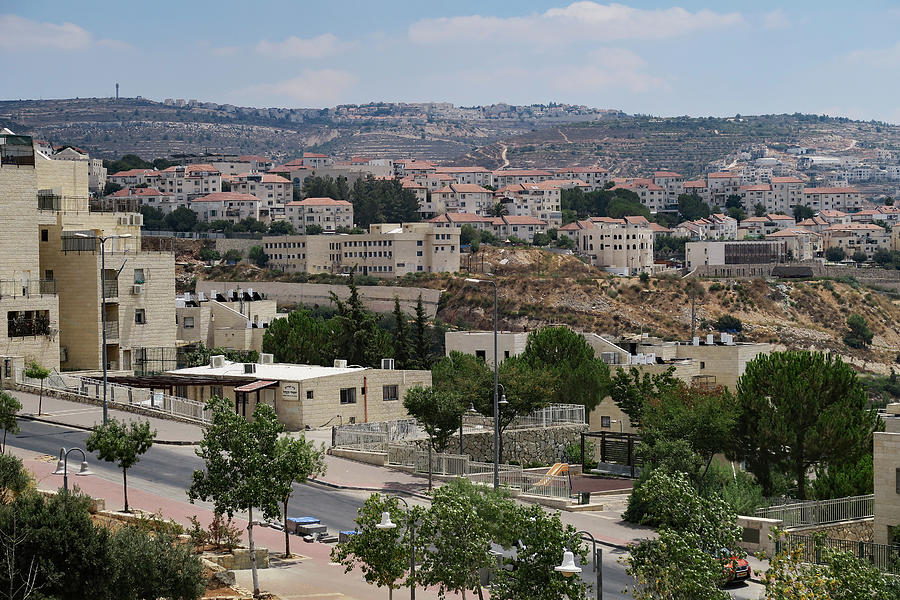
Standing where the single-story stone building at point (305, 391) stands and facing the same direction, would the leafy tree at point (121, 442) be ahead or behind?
ahead

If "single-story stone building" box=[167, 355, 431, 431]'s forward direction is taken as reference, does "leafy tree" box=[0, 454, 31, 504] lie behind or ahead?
ahead

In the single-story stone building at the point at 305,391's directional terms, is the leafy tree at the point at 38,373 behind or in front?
in front

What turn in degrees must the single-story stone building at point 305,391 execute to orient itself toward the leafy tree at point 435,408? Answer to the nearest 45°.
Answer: approximately 90° to its left

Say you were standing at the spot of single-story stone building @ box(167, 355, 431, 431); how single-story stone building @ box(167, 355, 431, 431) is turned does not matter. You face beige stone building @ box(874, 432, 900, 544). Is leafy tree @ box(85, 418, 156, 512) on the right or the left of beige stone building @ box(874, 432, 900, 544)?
right

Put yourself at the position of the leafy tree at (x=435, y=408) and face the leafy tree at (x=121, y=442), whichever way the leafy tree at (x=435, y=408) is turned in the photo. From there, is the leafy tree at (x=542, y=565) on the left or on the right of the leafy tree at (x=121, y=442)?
left

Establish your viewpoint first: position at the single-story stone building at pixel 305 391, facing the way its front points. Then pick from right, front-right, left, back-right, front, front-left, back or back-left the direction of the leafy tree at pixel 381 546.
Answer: front-left

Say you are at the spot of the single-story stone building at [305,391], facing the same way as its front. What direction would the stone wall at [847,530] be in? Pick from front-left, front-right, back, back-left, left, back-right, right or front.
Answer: left

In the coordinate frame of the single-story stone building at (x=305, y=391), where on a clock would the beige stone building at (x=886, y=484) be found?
The beige stone building is roughly at 9 o'clock from the single-story stone building.

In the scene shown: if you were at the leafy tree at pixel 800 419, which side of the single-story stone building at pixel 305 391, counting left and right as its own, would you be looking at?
left

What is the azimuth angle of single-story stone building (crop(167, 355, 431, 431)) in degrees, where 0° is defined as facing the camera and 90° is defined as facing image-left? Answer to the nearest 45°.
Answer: approximately 45°
